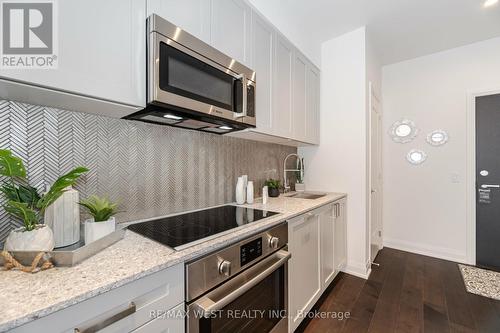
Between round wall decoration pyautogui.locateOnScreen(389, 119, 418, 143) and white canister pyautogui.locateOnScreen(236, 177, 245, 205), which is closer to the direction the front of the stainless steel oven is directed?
the round wall decoration

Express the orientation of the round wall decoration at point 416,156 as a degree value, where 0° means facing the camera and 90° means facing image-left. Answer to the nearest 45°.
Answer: approximately 0°

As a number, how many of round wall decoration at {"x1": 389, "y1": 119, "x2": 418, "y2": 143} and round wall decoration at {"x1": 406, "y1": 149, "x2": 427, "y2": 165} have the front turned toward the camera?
2

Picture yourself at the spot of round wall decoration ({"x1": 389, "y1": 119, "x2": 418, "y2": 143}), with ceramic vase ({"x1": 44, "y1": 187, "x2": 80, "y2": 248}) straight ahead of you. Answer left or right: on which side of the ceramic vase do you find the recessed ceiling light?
left

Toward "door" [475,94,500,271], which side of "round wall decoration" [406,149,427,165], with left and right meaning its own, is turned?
left

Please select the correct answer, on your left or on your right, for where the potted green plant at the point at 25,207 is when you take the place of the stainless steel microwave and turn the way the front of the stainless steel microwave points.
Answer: on your right

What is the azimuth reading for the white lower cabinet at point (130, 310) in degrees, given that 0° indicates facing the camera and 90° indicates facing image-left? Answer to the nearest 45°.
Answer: approximately 315°
